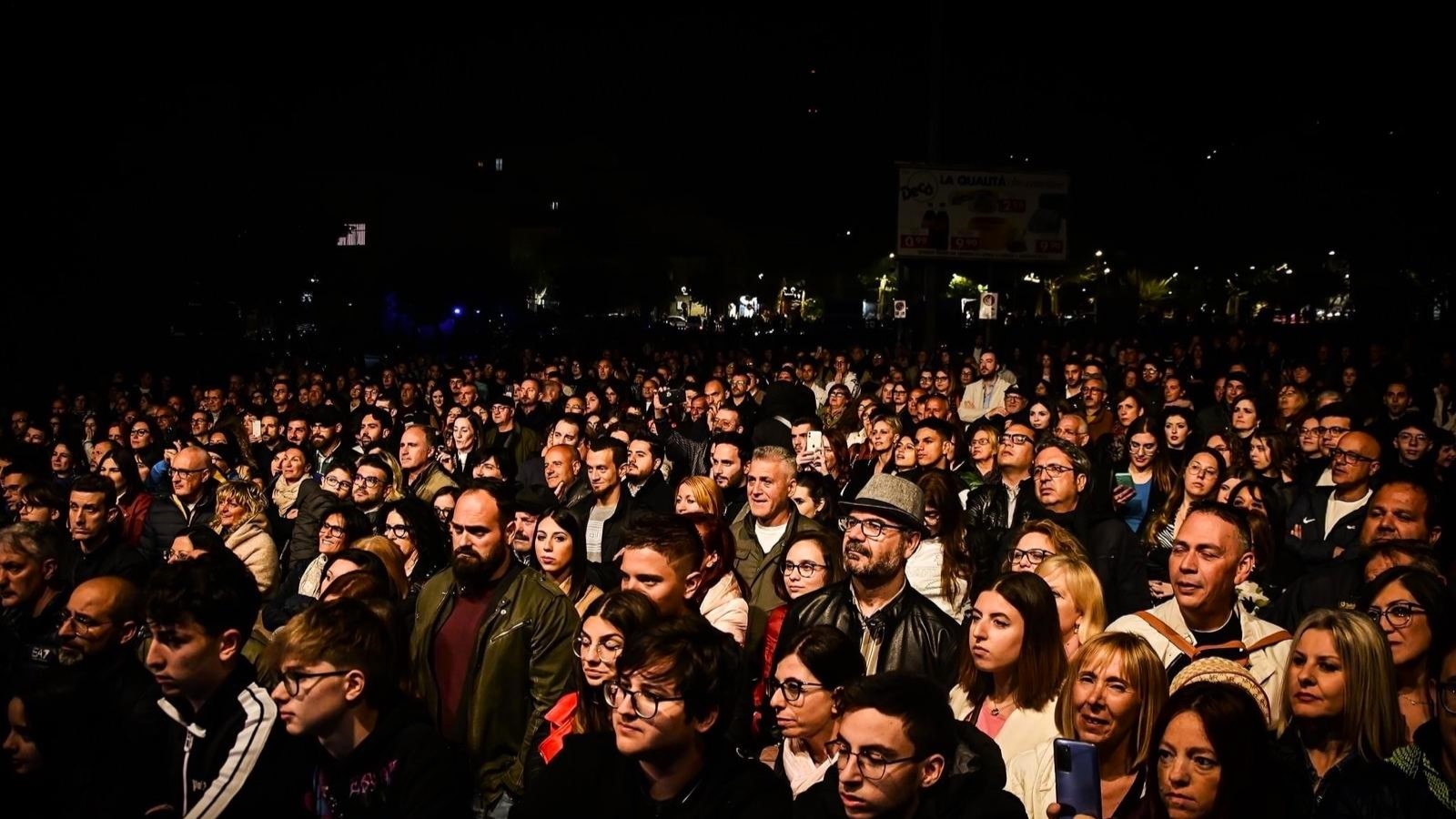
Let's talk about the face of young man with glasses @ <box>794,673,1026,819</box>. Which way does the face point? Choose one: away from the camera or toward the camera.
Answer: toward the camera

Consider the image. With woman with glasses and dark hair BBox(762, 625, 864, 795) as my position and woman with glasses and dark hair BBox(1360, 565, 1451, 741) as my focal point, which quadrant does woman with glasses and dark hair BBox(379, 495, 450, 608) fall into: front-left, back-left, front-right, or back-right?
back-left

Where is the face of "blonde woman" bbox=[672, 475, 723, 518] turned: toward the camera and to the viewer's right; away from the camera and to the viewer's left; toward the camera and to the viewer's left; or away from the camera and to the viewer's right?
toward the camera and to the viewer's left

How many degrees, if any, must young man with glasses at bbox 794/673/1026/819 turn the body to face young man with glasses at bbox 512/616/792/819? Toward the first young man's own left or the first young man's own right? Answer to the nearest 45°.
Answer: approximately 45° to the first young man's own right

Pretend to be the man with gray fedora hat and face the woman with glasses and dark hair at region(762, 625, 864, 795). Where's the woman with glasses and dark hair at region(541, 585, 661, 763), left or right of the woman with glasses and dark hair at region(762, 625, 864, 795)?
right

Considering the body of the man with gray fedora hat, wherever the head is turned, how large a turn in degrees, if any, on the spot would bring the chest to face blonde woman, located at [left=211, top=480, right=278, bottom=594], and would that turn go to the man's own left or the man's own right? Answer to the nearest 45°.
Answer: approximately 90° to the man's own right

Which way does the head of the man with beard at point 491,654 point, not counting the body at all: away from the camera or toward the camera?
toward the camera

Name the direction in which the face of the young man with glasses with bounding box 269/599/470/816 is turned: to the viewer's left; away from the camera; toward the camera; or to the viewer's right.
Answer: to the viewer's left

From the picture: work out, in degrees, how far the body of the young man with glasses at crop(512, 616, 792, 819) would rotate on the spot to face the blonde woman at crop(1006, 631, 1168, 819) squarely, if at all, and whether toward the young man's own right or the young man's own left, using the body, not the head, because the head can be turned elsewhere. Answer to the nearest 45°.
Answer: approximately 135° to the young man's own left

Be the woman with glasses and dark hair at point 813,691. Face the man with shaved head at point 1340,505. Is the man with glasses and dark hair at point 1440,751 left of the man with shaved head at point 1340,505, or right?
right

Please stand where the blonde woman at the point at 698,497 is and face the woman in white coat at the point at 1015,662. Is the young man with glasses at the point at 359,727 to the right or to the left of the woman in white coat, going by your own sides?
right

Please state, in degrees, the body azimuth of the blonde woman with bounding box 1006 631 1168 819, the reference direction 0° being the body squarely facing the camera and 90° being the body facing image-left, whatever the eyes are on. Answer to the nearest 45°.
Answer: approximately 45°

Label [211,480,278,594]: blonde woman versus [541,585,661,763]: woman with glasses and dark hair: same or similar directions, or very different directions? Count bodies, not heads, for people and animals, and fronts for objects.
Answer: same or similar directions

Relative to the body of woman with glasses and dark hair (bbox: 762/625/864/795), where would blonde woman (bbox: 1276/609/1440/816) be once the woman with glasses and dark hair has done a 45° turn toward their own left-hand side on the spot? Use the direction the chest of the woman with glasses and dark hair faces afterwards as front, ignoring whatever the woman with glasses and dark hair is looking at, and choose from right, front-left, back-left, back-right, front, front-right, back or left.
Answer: left

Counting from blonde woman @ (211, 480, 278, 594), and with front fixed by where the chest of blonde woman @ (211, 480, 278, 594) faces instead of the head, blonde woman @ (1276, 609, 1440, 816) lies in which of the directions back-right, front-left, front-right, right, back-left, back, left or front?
left

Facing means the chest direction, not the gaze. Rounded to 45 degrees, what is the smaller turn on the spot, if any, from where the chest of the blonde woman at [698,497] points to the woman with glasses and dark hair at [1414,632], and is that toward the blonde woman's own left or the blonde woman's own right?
approximately 90° to the blonde woman's own left
